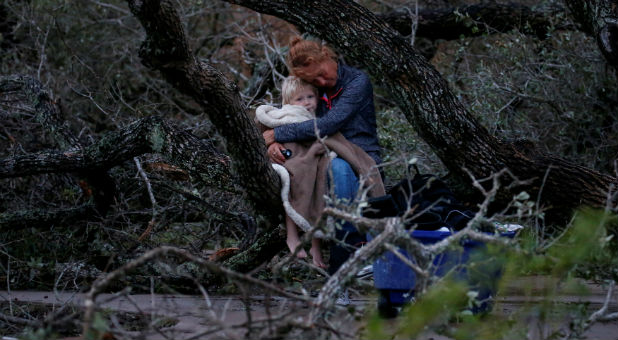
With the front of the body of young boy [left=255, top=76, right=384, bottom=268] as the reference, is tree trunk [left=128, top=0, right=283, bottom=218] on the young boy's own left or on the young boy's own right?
on the young boy's own right

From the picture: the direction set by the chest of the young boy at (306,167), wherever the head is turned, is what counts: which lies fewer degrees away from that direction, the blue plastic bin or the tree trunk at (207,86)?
the blue plastic bin

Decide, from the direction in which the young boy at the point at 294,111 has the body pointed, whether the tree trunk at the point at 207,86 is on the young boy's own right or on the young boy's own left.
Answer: on the young boy's own right

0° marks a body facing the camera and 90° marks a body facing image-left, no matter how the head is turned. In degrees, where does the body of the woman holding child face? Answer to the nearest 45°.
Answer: approximately 45°
